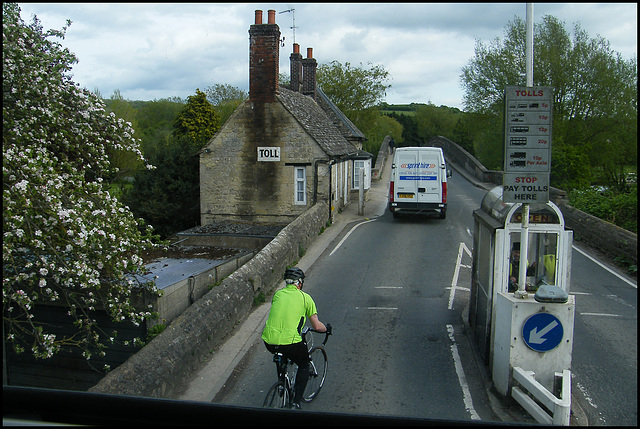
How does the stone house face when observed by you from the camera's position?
facing to the right of the viewer

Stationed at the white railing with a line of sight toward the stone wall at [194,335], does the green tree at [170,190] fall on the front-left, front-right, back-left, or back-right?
front-right

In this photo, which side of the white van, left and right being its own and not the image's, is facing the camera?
back

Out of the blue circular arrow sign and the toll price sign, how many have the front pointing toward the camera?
2

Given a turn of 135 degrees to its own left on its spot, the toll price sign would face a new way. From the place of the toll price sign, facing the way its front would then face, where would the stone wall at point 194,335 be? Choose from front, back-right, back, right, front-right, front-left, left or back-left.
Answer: back-left

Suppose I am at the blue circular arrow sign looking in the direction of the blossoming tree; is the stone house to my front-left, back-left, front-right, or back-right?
front-right

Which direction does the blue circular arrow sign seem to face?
toward the camera

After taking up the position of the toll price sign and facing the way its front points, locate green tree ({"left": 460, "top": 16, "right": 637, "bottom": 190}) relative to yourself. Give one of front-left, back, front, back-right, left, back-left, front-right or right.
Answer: back

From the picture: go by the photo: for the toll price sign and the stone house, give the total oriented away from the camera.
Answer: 0

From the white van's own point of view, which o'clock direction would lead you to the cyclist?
The cyclist is roughly at 6 o'clock from the white van.

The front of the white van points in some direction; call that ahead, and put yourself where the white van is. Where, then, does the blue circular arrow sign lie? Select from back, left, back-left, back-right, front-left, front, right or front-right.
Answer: back

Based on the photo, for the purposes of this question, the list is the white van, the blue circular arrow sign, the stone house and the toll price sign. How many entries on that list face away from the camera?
1

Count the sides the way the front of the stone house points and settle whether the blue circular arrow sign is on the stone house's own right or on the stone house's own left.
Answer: on the stone house's own right

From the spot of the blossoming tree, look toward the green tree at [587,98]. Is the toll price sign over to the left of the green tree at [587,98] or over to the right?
right

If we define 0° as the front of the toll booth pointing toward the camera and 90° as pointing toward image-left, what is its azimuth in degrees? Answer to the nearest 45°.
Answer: approximately 0°

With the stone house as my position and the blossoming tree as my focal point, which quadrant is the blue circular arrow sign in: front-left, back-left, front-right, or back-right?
front-left

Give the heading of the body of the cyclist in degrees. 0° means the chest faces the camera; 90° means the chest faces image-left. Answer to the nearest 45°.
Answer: approximately 225°

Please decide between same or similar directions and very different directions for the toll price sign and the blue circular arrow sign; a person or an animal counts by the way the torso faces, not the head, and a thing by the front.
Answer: same or similar directions
